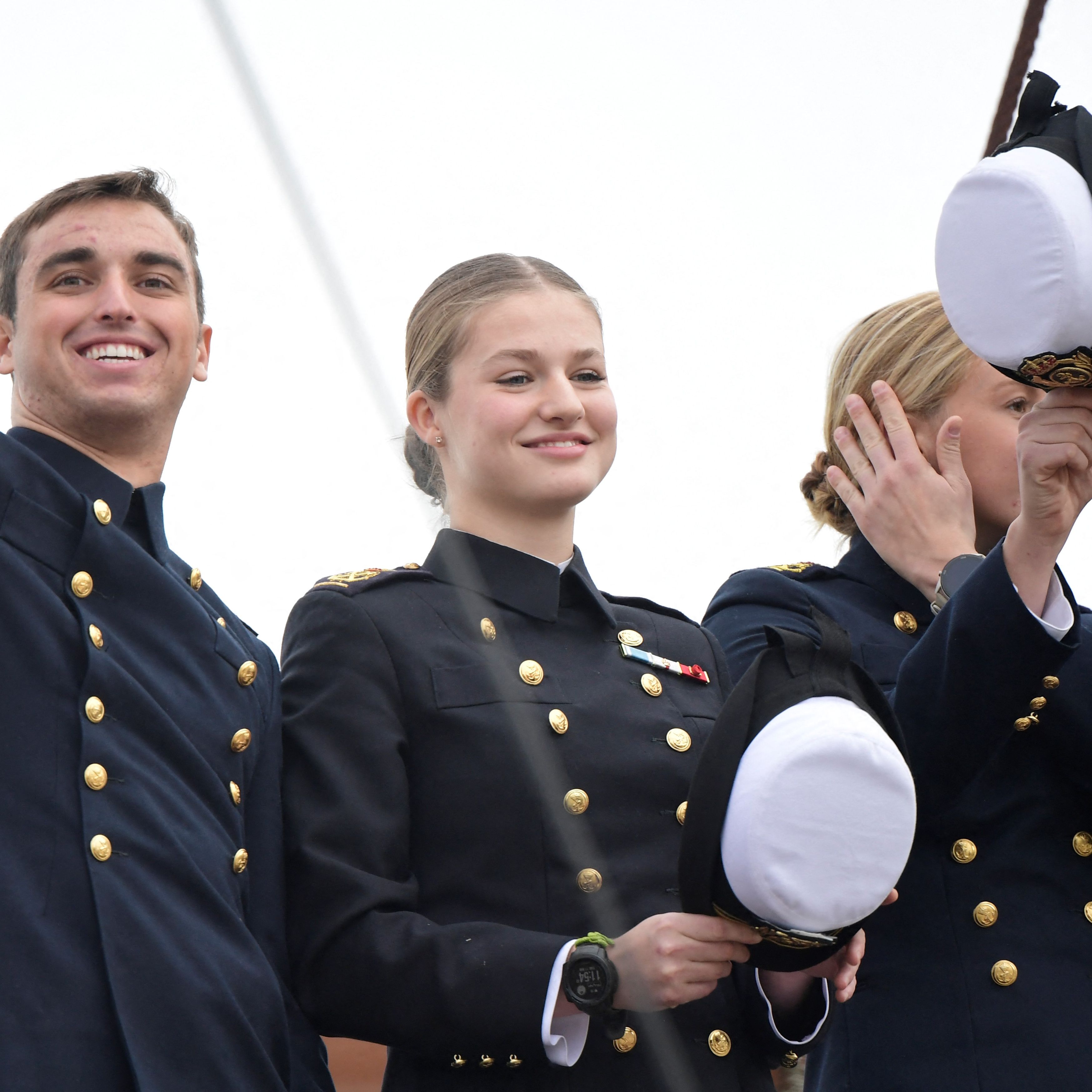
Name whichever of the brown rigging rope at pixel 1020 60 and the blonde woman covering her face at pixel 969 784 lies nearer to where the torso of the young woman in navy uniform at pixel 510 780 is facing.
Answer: the blonde woman covering her face

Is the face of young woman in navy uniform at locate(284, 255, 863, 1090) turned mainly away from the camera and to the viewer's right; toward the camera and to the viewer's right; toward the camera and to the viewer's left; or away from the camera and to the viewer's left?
toward the camera and to the viewer's right

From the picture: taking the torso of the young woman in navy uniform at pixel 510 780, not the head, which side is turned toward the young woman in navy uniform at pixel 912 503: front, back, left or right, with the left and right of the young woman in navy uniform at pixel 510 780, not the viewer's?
left

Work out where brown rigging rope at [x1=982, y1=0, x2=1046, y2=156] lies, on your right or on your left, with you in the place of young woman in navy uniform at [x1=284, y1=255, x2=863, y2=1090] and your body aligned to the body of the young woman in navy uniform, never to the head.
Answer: on your left

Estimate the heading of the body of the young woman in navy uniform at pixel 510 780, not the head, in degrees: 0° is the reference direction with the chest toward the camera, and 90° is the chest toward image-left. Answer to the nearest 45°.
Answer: approximately 315°
